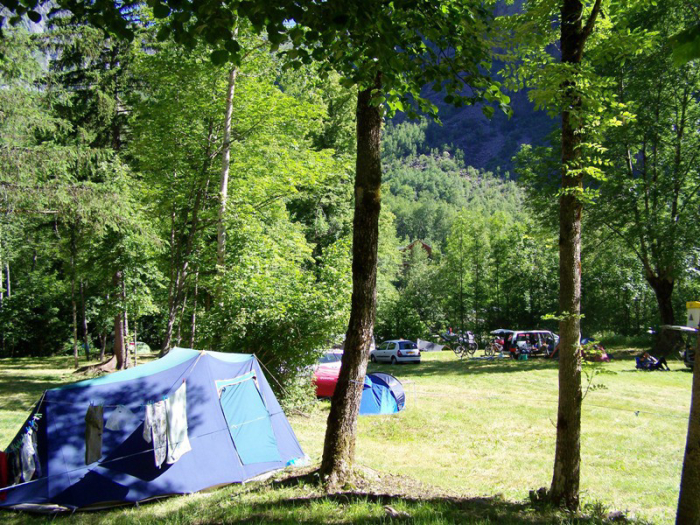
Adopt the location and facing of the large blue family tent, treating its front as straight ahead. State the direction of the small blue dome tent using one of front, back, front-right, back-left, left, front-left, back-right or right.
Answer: left

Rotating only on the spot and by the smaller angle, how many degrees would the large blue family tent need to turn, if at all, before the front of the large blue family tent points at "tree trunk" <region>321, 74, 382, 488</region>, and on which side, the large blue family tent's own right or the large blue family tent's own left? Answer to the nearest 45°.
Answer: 0° — it already faces it

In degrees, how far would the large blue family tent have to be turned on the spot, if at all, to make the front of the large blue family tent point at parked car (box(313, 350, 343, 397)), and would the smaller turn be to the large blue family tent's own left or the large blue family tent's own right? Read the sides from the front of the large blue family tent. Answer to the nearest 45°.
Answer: approximately 90° to the large blue family tent's own left

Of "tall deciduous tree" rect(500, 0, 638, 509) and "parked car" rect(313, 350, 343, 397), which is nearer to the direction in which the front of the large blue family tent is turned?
the tall deciduous tree

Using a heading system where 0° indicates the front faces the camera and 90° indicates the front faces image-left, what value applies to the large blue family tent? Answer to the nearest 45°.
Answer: approximately 315°

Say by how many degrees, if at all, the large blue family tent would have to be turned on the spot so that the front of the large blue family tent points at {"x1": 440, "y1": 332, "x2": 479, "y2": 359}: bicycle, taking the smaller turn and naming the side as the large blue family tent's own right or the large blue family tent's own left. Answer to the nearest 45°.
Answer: approximately 90° to the large blue family tent's own left

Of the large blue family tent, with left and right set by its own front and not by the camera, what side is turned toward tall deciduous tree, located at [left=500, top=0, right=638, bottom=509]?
front

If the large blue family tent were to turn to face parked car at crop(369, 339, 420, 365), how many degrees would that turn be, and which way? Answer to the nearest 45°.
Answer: approximately 90° to its left

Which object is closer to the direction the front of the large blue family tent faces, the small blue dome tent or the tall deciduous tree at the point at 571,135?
the tall deciduous tree
